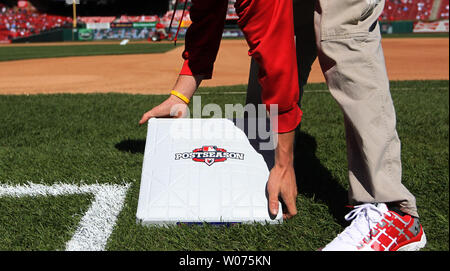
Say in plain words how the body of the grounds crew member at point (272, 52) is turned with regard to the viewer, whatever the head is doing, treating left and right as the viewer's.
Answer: facing the viewer and to the left of the viewer
